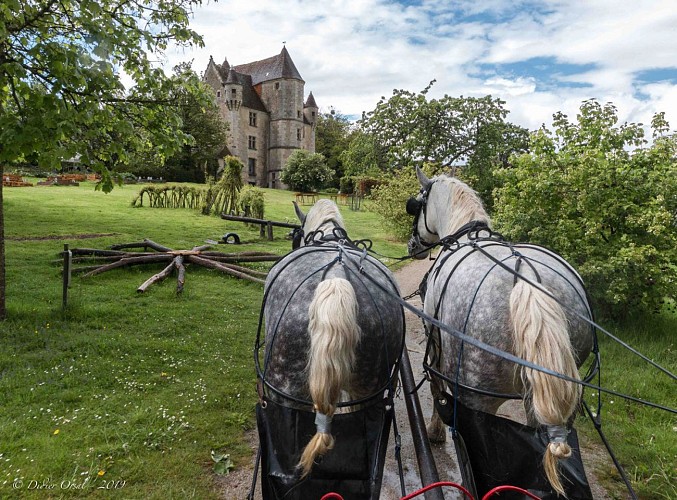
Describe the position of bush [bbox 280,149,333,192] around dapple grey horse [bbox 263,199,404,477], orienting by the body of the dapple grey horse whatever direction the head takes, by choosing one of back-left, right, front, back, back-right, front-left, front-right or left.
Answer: front

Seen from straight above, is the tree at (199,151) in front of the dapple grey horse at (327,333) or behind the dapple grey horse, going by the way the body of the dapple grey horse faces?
in front

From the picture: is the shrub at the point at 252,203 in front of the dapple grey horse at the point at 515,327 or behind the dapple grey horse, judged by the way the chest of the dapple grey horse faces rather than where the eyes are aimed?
in front

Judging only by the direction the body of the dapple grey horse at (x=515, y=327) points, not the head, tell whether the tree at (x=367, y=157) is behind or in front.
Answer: in front

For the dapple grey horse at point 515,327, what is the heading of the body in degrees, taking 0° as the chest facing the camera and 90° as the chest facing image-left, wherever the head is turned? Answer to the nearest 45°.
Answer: approximately 135°

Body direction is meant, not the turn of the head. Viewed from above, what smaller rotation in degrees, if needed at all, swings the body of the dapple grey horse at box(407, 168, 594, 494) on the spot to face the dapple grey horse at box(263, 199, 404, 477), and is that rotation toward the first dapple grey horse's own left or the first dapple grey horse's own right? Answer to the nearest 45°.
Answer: approximately 45° to the first dapple grey horse's own left

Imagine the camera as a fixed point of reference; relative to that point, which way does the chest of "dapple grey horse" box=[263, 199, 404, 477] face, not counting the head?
away from the camera

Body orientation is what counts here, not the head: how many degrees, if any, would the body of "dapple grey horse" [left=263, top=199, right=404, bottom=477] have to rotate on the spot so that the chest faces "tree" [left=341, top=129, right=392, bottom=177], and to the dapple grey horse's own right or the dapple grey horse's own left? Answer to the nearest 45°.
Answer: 0° — it already faces it

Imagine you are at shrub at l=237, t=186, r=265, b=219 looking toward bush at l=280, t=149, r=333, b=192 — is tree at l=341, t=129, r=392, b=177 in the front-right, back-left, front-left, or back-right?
front-right

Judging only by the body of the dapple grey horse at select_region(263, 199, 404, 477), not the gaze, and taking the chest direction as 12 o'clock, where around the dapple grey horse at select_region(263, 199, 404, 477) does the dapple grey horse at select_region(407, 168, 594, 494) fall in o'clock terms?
the dapple grey horse at select_region(407, 168, 594, 494) is roughly at 3 o'clock from the dapple grey horse at select_region(263, 199, 404, 477).

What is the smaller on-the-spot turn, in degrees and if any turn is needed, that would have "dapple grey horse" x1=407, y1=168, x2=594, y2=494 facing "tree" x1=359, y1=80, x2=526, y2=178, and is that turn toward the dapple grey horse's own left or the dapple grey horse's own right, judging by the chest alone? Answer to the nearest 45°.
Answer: approximately 45° to the dapple grey horse's own right

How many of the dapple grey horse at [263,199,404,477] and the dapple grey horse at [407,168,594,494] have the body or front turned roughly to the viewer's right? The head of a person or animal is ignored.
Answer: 0

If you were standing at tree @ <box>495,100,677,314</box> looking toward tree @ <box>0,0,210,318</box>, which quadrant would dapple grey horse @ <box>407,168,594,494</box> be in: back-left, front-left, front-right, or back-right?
front-left
